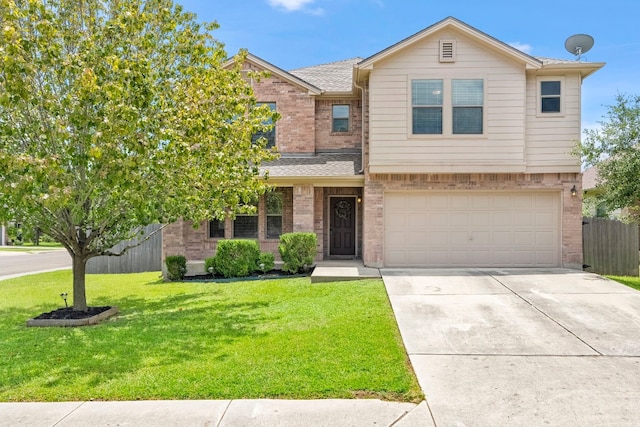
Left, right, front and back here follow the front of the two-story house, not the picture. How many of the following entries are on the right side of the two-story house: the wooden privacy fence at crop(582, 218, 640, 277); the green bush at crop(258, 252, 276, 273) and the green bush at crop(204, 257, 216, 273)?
2

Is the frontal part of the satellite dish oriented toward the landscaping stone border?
no

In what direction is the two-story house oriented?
toward the camera

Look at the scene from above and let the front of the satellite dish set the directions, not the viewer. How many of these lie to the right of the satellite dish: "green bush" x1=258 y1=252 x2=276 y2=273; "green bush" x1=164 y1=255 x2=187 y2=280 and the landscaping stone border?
0

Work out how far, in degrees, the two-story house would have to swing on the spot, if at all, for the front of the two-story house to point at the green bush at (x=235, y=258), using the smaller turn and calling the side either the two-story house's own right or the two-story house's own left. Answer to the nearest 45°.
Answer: approximately 90° to the two-story house's own right

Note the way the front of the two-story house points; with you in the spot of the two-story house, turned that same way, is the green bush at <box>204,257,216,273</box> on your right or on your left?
on your right

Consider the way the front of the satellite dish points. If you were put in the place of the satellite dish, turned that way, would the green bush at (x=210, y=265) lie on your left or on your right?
on your left

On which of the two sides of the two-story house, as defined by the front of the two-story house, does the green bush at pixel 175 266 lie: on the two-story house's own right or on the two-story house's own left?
on the two-story house's own right

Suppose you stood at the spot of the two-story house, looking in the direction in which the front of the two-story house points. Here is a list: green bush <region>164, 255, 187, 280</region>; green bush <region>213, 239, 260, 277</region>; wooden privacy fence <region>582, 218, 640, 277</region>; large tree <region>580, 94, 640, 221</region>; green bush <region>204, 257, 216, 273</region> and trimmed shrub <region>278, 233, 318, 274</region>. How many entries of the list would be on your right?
4

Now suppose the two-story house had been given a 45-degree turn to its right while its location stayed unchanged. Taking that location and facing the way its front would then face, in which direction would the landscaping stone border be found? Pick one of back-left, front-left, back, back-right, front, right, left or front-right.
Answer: front

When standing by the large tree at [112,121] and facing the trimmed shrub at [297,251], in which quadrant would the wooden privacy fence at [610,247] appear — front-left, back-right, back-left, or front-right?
front-right
